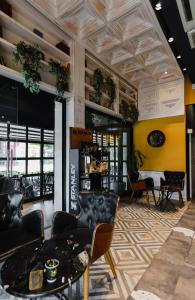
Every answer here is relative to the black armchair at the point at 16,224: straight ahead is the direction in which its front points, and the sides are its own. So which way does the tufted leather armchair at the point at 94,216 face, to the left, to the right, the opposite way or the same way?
to the right

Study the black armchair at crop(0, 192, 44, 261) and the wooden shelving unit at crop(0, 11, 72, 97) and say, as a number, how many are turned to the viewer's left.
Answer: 0

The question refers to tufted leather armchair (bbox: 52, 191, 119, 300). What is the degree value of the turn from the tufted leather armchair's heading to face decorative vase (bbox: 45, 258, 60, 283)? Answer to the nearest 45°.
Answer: approximately 45° to its left

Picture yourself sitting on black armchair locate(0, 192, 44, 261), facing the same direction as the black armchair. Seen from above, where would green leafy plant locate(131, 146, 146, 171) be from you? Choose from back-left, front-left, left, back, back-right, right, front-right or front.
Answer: left

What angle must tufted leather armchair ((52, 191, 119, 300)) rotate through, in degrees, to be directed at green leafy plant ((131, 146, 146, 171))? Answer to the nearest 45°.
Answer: approximately 180°

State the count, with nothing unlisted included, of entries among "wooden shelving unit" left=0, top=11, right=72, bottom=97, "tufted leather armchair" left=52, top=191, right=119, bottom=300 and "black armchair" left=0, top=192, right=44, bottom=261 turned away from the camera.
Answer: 0

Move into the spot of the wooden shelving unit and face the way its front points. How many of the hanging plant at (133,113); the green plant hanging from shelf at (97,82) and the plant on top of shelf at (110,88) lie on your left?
3

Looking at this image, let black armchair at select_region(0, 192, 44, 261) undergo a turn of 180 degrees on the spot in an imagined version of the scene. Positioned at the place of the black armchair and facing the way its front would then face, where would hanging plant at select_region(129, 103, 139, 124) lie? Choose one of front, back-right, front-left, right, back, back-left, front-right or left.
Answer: right

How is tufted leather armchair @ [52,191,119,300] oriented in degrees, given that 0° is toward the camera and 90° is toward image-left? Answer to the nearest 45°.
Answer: approximately 45°

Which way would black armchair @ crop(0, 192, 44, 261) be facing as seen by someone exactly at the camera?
facing the viewer and to the right of the viewer

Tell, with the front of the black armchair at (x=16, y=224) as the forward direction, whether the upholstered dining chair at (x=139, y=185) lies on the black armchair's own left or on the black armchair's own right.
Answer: on the black armchair's own left

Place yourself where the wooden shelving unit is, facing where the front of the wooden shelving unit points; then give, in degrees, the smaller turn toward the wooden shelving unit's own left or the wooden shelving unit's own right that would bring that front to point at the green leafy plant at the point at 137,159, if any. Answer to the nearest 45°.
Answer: approximately 90° to the wooden shelving unit's own left

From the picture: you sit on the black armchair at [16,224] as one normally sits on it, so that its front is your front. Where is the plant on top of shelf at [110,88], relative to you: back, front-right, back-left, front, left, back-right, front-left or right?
left

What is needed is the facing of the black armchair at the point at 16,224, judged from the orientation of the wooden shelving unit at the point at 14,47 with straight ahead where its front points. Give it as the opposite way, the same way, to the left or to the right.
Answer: the same way

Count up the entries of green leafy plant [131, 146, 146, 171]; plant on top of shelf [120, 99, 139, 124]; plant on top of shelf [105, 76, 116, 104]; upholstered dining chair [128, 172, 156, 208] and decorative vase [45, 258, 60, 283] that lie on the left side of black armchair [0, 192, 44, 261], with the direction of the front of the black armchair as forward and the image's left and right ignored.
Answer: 4

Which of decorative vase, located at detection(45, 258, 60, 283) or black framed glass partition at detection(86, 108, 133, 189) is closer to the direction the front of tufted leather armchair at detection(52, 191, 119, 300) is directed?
the decorative vase
